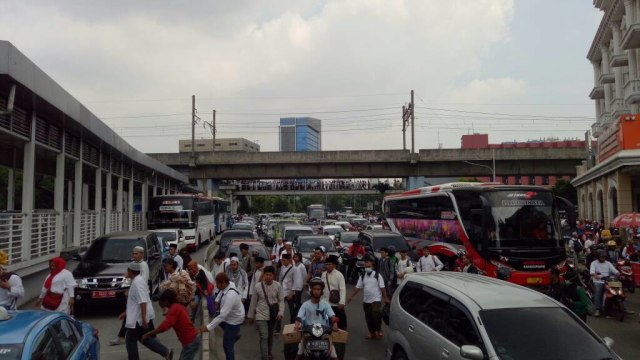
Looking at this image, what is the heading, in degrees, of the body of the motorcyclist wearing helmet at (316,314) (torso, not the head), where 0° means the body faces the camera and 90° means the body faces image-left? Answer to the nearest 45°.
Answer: approximately 0°

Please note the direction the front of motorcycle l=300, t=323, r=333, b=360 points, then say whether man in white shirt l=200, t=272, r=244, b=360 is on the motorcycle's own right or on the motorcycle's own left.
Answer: on the motorcycle's own right

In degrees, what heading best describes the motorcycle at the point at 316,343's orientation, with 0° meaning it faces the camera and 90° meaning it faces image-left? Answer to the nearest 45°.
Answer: approximately 0°

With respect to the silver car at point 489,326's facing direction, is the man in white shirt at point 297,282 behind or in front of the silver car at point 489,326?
behind

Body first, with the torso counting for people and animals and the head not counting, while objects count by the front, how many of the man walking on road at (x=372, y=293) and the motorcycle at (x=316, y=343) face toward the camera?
2

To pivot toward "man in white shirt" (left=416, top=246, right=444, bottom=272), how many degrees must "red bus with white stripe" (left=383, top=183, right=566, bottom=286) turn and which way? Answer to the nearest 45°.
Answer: approximately 90° to its right

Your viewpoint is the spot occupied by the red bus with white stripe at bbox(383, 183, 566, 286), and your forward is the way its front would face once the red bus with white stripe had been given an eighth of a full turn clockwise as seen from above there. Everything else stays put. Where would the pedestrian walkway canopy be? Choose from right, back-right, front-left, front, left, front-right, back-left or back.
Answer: right

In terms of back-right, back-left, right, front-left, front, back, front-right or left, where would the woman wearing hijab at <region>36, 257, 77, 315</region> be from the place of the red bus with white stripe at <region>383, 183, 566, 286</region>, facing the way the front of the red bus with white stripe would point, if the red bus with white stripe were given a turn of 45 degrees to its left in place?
back-right
